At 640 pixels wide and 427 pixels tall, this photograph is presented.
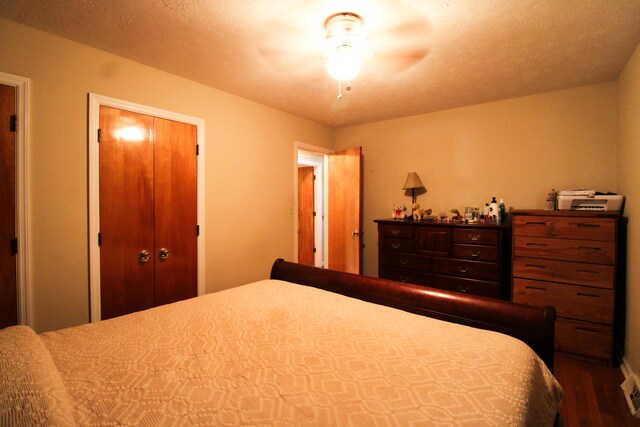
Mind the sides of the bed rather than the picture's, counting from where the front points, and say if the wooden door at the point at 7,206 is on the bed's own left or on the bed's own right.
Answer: on the bed's own left

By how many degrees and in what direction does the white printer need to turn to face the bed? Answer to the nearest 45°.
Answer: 0° — it already faces it

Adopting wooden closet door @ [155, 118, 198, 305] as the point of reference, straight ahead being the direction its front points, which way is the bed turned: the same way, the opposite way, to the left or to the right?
to the left

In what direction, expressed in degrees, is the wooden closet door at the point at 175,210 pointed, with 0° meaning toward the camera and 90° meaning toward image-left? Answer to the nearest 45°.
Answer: approximately 315°

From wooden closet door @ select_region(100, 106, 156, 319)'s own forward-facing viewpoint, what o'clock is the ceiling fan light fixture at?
The ceiling fan light fixture is roughly at 12 o'clock from the wooden closet door.

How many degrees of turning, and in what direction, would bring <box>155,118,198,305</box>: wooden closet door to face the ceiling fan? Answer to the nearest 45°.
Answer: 0° — it already faces it

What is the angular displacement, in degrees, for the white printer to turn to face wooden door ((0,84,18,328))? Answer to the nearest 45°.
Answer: approximately 45° to its right

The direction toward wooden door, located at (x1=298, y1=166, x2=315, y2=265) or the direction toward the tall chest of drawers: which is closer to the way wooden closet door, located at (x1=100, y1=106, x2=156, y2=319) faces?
the tall chest of drawers

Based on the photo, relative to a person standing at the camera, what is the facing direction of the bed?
facing away from the viewer and to the right of the viewer
